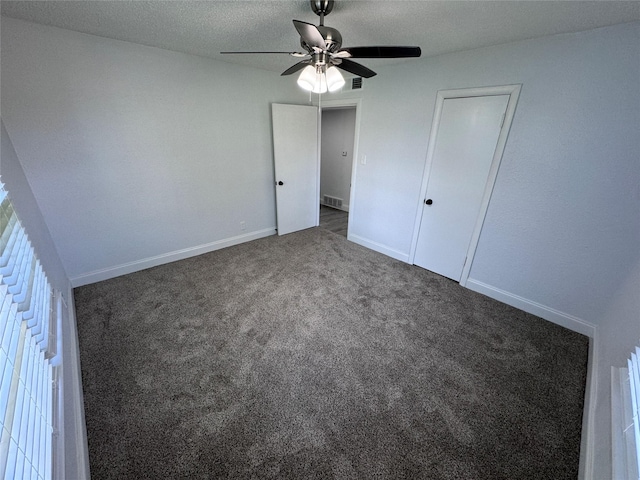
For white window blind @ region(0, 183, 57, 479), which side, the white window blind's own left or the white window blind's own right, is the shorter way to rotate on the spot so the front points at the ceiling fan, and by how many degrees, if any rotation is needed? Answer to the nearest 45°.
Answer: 0° — it already faces it

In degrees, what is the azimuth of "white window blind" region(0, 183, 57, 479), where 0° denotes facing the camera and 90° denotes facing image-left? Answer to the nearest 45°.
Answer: approximately 270°

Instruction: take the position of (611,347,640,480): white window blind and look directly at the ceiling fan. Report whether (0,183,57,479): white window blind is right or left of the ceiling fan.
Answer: left

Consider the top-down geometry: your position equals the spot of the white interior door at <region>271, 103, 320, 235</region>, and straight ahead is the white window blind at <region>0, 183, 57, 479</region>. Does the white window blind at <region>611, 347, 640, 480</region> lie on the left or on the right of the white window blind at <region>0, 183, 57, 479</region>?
left

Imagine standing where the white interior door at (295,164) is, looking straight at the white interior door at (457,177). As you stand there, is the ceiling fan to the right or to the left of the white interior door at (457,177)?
right

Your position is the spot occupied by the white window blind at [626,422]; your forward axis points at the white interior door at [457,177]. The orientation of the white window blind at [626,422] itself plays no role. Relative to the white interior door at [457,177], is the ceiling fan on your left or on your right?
left
